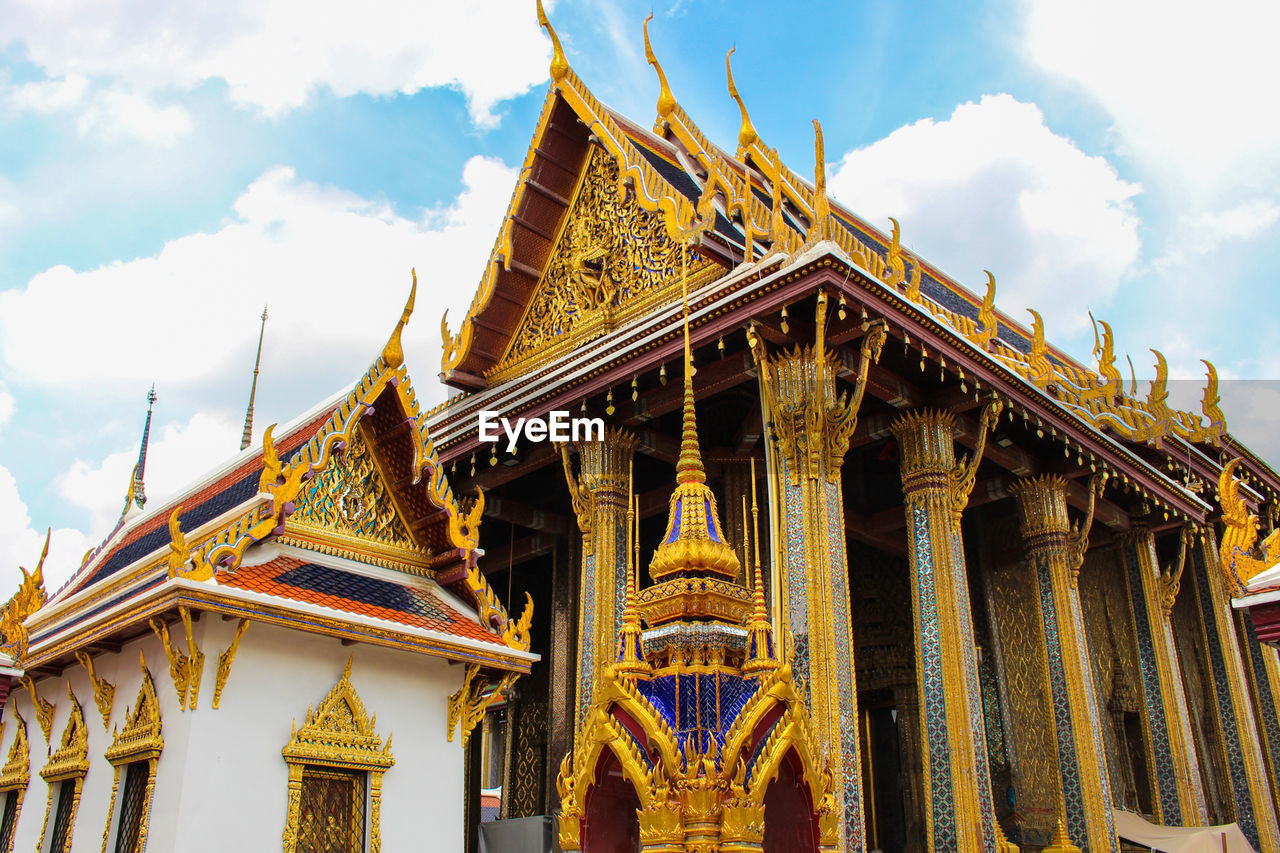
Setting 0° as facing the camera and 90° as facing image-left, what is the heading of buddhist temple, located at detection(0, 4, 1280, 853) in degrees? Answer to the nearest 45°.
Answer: approximately 45°

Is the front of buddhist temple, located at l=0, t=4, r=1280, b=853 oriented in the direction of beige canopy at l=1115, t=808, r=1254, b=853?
no
